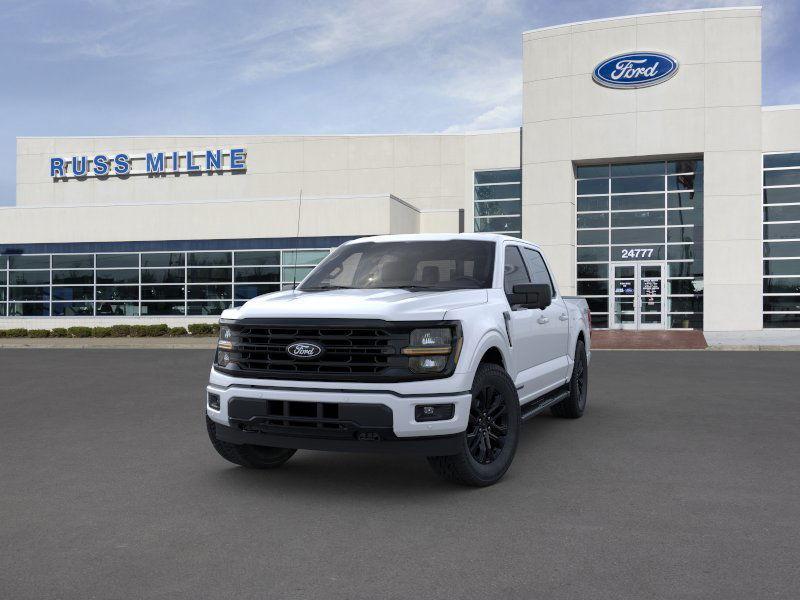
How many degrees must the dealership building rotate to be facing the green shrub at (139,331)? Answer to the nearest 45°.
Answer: approximately 90° to its right

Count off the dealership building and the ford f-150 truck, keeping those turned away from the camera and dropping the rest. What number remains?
0

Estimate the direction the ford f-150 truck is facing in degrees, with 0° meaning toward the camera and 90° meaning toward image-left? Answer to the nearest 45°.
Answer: approximately 45°

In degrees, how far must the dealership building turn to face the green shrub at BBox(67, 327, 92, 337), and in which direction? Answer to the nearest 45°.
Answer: approximately 90° to its right

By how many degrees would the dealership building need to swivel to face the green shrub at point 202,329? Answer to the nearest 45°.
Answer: approximately 90° to its right

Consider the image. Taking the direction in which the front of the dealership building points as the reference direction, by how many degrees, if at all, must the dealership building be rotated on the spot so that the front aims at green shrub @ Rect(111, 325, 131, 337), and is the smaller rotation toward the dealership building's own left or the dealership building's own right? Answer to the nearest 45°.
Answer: approximately 90° to the dealership building's own right

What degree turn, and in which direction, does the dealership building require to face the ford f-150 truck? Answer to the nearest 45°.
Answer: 0° — it already faces it

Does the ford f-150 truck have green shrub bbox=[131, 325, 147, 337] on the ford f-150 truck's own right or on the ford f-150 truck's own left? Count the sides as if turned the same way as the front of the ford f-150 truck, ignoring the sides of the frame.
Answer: on the ford f-150 truck's own right
